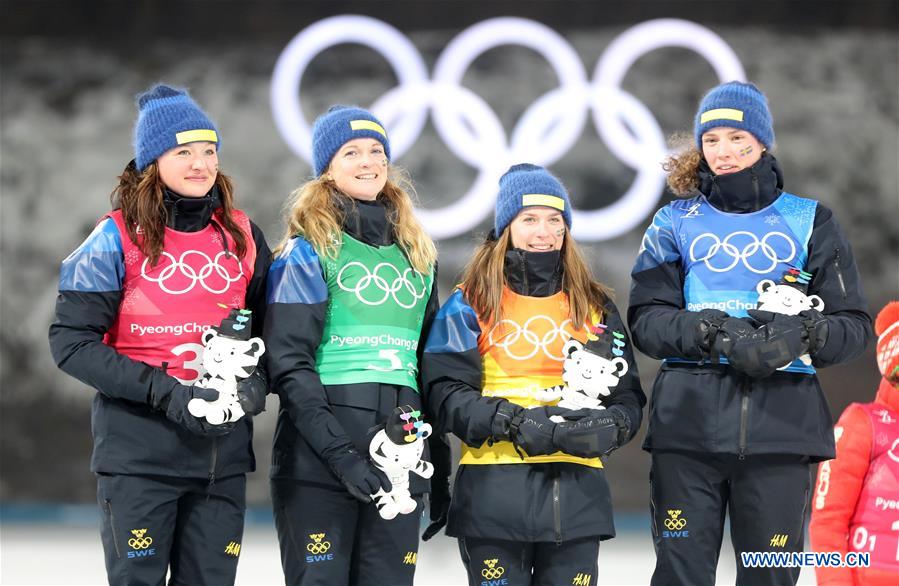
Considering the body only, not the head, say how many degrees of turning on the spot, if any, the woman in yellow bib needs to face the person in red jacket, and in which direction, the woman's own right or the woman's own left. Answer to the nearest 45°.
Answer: approximately 90° to the woman's own left

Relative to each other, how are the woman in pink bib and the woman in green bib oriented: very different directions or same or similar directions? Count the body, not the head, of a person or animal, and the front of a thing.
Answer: same or similar directions

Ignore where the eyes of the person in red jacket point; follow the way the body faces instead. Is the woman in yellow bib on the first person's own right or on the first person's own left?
on the first person's own right

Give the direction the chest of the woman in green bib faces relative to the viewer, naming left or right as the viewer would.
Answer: facing the viewer and to the right of the viewer

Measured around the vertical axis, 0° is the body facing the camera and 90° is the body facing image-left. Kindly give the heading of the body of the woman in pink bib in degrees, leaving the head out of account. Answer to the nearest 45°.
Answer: approximately 315°

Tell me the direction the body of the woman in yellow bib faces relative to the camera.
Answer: toward the camera

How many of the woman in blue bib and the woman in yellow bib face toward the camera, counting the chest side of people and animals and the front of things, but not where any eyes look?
2

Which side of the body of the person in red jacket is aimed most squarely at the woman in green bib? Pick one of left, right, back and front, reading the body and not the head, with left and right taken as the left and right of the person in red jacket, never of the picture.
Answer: right

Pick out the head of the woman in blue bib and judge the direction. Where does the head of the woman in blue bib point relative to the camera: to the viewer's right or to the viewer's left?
to the viewer's left

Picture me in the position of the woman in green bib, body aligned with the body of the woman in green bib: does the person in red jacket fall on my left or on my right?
on my left

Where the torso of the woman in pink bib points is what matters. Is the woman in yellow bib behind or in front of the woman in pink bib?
in front

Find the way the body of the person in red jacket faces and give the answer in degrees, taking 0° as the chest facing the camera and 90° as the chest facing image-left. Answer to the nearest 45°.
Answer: approximately 315°

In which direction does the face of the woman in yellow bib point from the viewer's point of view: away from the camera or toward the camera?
toward the camera
